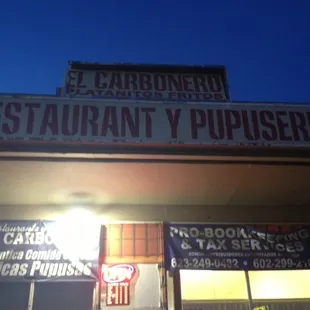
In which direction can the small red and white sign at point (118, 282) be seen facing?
toward the camera

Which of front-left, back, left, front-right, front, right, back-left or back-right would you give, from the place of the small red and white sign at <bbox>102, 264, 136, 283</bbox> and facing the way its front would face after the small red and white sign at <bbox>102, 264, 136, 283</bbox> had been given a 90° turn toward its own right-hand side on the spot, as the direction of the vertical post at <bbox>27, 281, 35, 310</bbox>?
front

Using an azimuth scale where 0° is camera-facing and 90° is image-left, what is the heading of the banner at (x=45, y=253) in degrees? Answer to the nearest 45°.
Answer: approximately 0°

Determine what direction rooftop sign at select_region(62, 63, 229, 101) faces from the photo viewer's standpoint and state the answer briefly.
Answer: facing the viewer

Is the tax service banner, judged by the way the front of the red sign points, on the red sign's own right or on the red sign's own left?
on the red sign's own left

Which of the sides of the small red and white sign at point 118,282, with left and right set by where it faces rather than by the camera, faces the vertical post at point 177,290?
left
